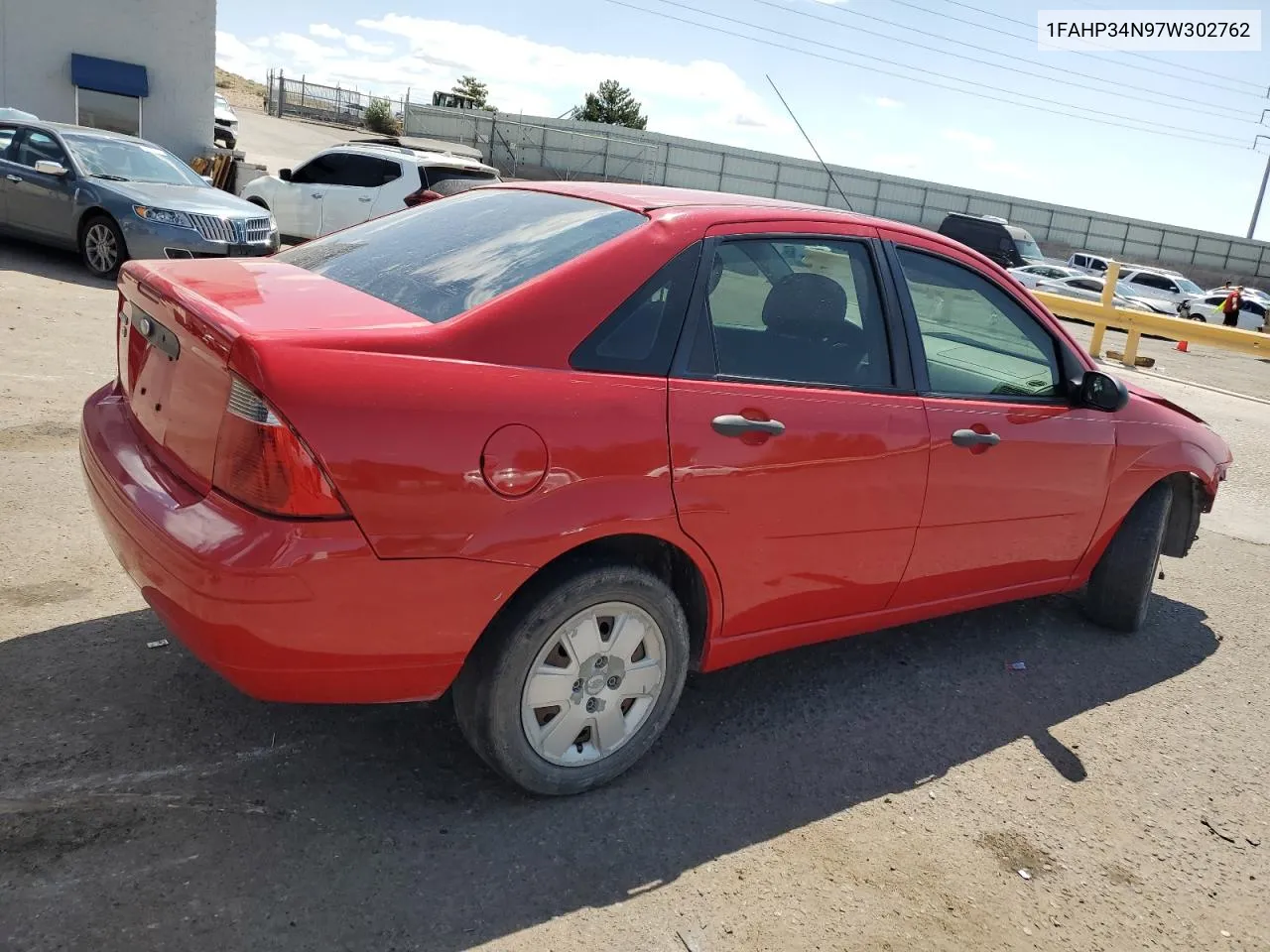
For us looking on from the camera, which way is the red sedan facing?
facing away from the viewer and to the right of the viewer

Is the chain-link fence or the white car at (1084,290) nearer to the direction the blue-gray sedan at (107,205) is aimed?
the white car

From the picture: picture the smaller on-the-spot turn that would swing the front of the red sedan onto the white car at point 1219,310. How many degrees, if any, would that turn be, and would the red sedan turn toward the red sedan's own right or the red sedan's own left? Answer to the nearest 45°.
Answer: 0° — it already faces it

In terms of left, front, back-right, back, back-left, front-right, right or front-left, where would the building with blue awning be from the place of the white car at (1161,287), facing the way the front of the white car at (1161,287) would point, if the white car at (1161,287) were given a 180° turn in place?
left

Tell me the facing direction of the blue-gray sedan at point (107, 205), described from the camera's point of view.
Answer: facing the viewer and to the right of the viewer

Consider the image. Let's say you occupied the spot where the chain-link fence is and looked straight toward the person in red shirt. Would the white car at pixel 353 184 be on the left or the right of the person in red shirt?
right

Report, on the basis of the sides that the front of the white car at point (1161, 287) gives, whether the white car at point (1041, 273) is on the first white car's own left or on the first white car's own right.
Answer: on the first white car's own right

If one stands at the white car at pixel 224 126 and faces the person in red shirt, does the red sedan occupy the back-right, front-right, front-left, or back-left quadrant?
front-right

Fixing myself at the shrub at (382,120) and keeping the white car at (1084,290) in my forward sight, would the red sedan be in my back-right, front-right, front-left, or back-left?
front-right

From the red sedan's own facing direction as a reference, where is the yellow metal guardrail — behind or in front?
in front

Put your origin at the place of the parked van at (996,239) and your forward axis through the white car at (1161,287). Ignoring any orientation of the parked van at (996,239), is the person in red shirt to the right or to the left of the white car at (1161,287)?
right

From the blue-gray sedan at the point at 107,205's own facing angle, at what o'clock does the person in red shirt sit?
The person in red shirt is roughly at 10 o'clock from the blue-gray sedan.
